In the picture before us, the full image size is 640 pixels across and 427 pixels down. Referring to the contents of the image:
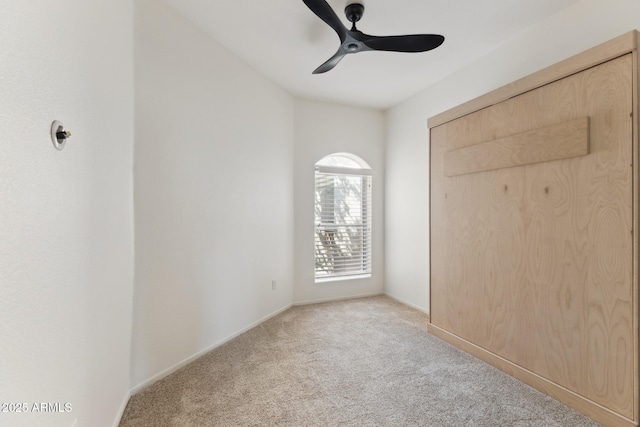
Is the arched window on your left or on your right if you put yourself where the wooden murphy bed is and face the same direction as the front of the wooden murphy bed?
on your right

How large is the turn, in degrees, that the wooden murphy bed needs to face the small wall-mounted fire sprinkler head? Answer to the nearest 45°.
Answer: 0° — it already faces it

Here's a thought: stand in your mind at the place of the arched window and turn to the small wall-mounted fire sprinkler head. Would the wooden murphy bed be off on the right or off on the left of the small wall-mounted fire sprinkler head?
left

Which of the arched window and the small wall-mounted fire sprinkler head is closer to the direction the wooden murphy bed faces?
the small wall-mounted fire sprinkler head

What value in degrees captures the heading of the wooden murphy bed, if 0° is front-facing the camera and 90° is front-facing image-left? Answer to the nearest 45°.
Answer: approximately 45°
